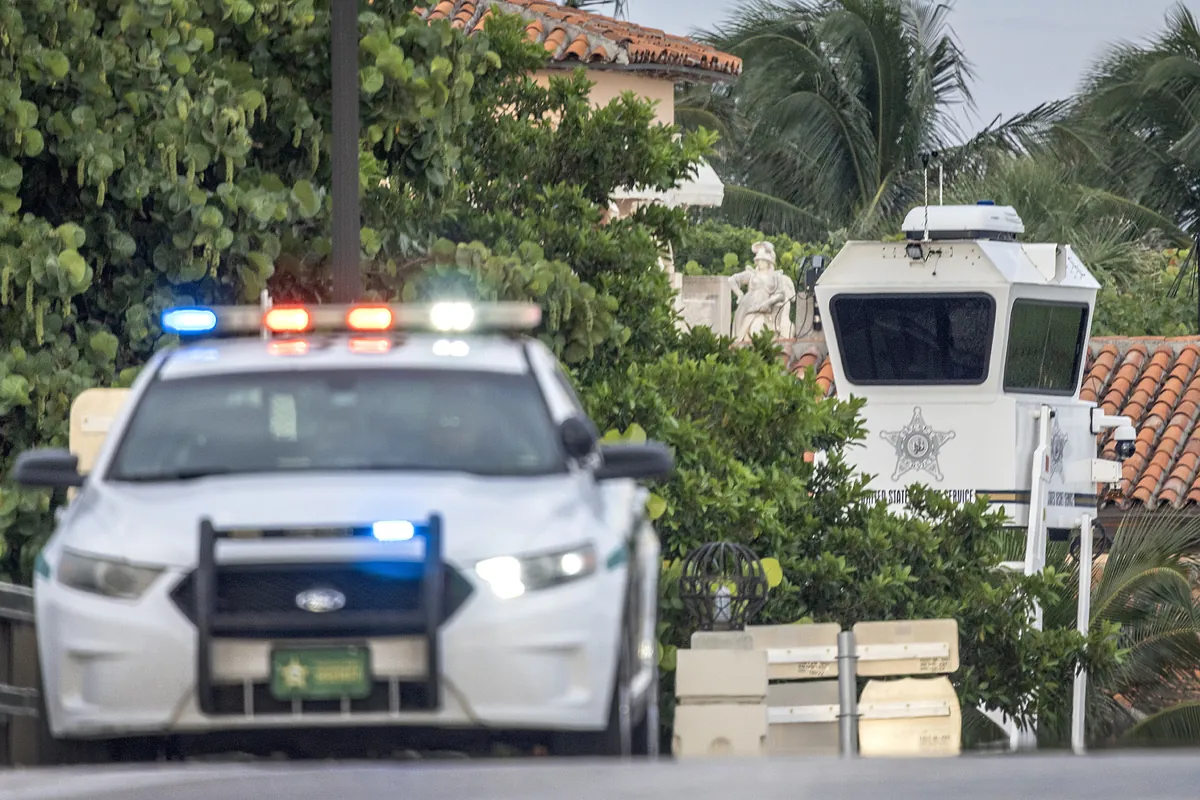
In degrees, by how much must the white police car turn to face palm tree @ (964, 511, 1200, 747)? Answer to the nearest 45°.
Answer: approximately 135° to its left

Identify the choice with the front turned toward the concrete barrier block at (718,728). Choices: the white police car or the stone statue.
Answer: the stone statue

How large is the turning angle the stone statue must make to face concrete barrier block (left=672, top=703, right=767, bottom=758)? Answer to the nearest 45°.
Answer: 0° — it already faces it

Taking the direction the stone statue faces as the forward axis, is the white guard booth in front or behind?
in front

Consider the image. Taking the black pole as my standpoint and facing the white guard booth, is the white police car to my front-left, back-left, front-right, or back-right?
back-right

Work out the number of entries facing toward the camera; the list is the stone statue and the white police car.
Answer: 2

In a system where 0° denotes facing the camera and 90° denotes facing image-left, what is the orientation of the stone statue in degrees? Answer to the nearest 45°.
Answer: approximately 0°
